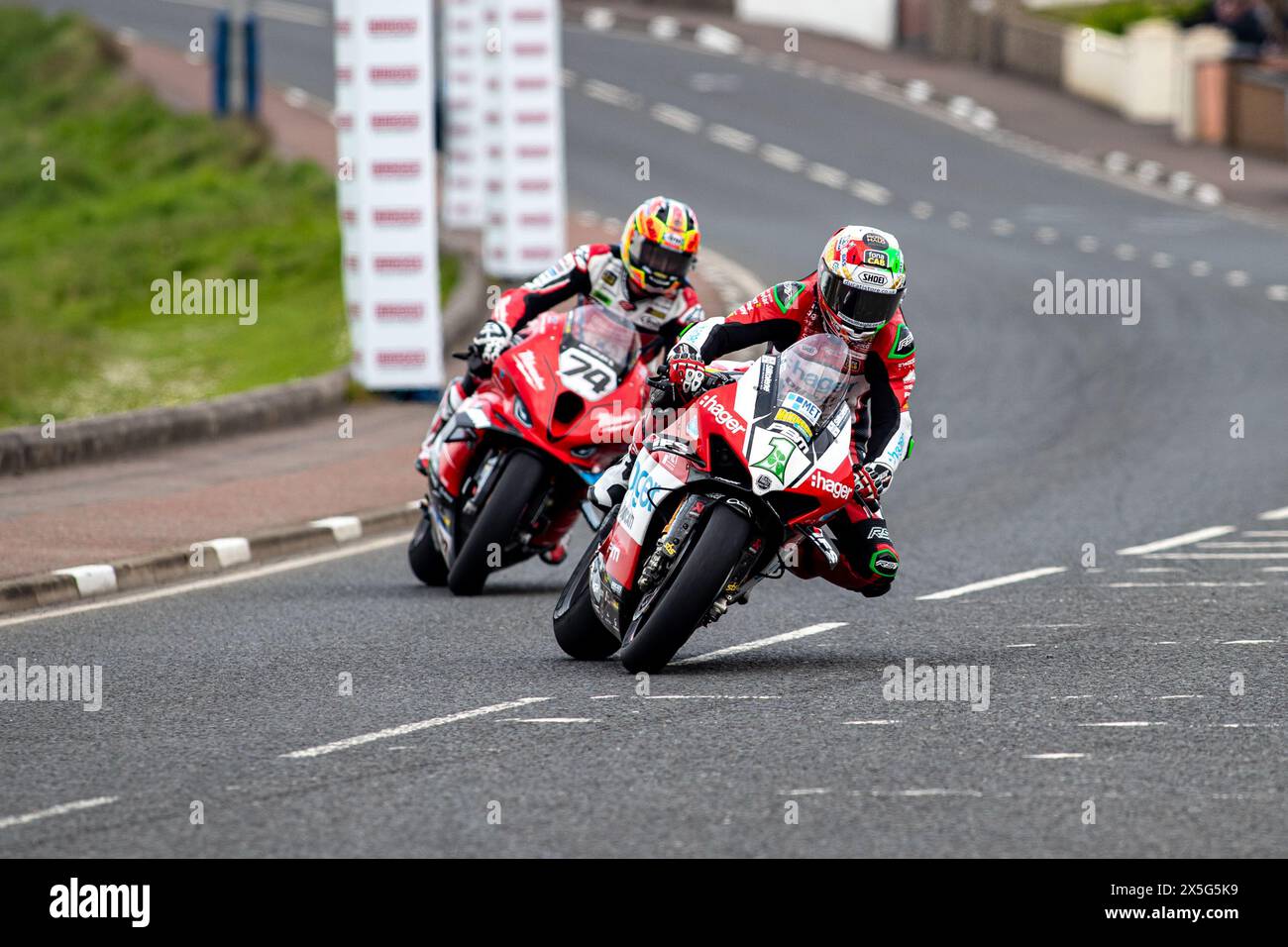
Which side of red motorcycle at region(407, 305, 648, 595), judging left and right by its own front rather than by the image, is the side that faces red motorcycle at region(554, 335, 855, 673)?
front

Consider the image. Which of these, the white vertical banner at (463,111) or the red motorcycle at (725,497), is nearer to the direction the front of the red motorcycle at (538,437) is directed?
the red motorcycle

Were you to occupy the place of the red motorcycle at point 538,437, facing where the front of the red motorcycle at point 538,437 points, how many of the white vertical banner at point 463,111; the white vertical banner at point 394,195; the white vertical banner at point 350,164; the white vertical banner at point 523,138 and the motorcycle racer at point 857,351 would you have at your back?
4

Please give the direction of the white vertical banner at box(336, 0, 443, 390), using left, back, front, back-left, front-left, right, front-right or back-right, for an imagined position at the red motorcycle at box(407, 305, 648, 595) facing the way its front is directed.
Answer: back

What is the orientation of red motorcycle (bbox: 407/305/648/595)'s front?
toward the camera

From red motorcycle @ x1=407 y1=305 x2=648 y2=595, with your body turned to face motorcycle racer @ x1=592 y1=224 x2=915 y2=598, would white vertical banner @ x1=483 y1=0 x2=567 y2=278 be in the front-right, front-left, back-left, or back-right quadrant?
back-left

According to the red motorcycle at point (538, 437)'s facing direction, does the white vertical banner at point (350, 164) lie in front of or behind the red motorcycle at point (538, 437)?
behind

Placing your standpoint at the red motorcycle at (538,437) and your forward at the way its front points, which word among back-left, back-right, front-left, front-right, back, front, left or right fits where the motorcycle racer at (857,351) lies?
front-left

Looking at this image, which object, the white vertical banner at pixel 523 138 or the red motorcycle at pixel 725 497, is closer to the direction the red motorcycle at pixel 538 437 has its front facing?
the red motorcycle

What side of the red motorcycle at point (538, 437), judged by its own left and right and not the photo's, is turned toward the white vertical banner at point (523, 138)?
back

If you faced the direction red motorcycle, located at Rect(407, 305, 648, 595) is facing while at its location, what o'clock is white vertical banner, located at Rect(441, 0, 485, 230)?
The white vertical banner is roughly at 6 o'clock from the red motorcycle.
